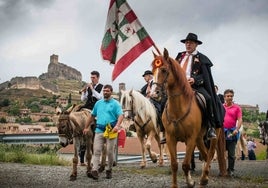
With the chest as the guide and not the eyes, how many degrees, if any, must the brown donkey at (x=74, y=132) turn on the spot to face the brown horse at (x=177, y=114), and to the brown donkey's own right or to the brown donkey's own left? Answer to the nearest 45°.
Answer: approximately 90° to the brown donkey's own left

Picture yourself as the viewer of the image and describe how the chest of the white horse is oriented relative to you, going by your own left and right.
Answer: facing the viewer and to the left of the viewer

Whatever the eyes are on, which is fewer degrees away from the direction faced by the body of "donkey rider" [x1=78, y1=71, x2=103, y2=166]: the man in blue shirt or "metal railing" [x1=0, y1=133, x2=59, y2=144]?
the man in blue shirt

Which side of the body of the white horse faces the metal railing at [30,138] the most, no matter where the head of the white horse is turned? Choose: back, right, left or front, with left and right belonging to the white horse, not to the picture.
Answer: right

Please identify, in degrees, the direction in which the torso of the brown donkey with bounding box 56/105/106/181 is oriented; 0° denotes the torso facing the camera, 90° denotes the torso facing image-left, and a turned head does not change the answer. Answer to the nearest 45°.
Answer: approximately 45°

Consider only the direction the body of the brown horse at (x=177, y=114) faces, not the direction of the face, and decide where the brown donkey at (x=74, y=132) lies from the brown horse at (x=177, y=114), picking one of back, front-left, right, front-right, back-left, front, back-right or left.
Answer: right

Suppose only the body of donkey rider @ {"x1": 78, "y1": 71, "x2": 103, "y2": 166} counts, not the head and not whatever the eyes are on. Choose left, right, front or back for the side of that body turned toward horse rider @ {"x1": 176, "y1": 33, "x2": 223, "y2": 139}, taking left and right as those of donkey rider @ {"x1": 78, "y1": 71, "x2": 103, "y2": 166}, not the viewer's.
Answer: left

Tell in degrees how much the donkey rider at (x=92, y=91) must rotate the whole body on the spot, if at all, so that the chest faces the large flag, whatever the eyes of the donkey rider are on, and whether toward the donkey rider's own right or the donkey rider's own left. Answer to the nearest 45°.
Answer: approximately 45° to the donkey rider's own left

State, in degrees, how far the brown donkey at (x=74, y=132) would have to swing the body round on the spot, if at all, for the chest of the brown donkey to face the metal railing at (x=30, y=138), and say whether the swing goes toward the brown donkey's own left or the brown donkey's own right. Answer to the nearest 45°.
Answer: approximately 135° to the brown donkey's own right

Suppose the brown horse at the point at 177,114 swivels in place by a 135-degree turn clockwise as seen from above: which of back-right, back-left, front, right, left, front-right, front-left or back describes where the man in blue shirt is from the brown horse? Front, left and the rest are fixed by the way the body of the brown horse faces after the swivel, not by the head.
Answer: front-left
